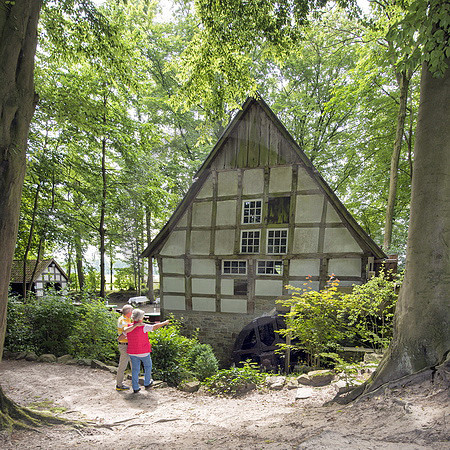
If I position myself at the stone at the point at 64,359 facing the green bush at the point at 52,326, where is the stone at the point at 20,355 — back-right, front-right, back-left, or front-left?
front-left

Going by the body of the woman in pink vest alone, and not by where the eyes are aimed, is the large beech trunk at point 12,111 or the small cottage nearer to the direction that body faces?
the small cottage

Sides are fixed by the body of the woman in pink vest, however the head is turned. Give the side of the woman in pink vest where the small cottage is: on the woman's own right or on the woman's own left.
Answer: on the woman's own left

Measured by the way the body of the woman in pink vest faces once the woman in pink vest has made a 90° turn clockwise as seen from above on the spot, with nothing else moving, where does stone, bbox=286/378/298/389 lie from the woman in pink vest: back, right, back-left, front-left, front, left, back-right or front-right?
front-left

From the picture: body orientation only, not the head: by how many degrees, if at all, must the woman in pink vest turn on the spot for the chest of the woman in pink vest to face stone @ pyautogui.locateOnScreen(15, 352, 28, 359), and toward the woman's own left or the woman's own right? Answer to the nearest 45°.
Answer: approximately 90° to the woman's own left

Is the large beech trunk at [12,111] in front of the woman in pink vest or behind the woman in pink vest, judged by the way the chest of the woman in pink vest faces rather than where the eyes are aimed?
behind

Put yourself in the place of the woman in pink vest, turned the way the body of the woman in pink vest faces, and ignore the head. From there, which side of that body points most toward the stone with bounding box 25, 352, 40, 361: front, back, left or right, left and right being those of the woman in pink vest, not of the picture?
left

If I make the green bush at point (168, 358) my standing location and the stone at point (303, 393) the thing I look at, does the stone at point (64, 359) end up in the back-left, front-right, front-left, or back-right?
back-right

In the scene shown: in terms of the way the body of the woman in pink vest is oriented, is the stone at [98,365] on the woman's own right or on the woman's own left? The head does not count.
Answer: on the woman's own left

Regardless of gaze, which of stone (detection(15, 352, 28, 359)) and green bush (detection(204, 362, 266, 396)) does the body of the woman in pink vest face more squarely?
the green bush

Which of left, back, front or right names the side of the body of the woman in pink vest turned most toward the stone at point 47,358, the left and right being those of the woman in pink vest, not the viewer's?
left

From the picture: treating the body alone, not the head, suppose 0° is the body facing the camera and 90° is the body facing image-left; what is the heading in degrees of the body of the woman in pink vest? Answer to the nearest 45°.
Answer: approximately 225°
